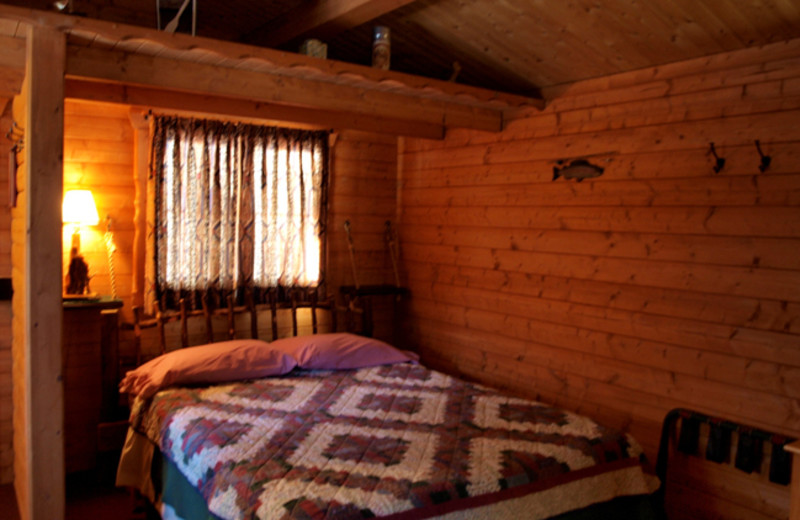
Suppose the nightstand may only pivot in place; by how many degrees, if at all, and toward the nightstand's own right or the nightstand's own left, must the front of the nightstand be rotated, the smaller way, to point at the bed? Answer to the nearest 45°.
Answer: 0° — it already faces it

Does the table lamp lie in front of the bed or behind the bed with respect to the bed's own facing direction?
behind

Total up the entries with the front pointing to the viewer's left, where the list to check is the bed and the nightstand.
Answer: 0

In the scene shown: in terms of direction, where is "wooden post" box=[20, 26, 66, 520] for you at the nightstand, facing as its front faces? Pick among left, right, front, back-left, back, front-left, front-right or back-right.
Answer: front-right

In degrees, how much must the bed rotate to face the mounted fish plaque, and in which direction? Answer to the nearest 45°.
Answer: approximately 90° to its left

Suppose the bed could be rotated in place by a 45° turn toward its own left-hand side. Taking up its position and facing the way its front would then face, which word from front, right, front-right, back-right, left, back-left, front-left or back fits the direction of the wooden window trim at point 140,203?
back-left

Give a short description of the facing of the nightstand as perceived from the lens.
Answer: facing the viewer and to the right of the viewer

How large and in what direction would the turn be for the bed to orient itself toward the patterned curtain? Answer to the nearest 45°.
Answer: approximately 180°

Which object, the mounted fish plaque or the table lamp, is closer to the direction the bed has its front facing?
the mounted fish plaque
